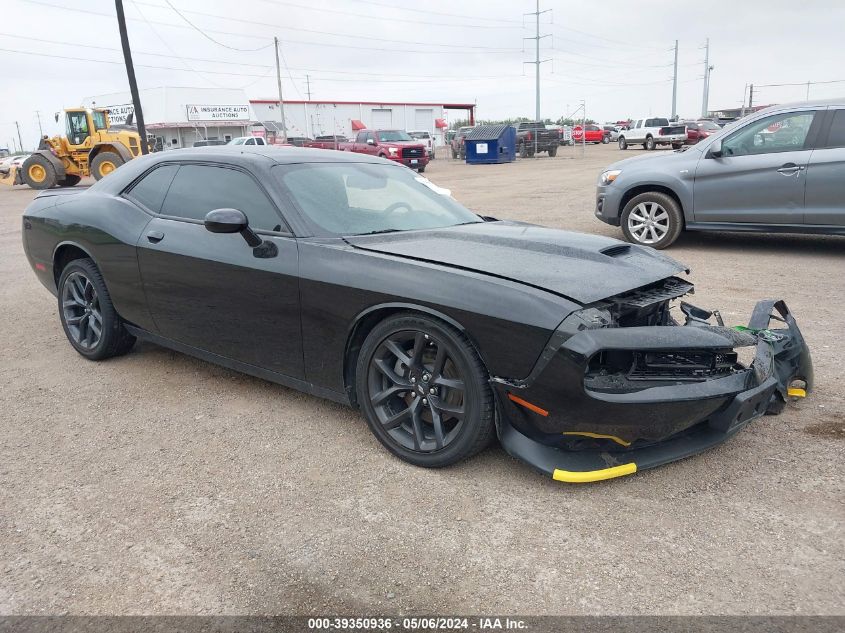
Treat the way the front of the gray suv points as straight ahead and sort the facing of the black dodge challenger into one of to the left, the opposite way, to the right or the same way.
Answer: the opposite way

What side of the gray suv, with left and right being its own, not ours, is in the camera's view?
left

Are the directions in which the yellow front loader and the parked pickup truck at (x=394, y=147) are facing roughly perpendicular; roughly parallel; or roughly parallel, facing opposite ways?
roughly perpendicular

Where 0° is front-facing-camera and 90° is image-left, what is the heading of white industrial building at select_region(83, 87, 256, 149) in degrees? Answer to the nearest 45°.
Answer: approximately 0°

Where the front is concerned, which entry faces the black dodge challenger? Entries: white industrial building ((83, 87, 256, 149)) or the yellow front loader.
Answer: the white industrial building

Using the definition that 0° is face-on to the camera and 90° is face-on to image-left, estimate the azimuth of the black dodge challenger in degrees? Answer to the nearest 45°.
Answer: approximately 315°

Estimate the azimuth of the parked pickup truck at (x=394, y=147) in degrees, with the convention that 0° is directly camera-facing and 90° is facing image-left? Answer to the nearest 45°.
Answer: approximately 315°

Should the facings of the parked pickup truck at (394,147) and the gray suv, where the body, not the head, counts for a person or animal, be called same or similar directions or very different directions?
very different directions

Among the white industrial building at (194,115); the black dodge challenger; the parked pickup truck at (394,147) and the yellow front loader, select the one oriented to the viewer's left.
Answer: the yellow front loader
